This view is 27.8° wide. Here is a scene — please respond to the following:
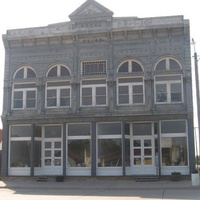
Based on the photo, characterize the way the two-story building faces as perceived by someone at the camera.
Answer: facing the viewer
